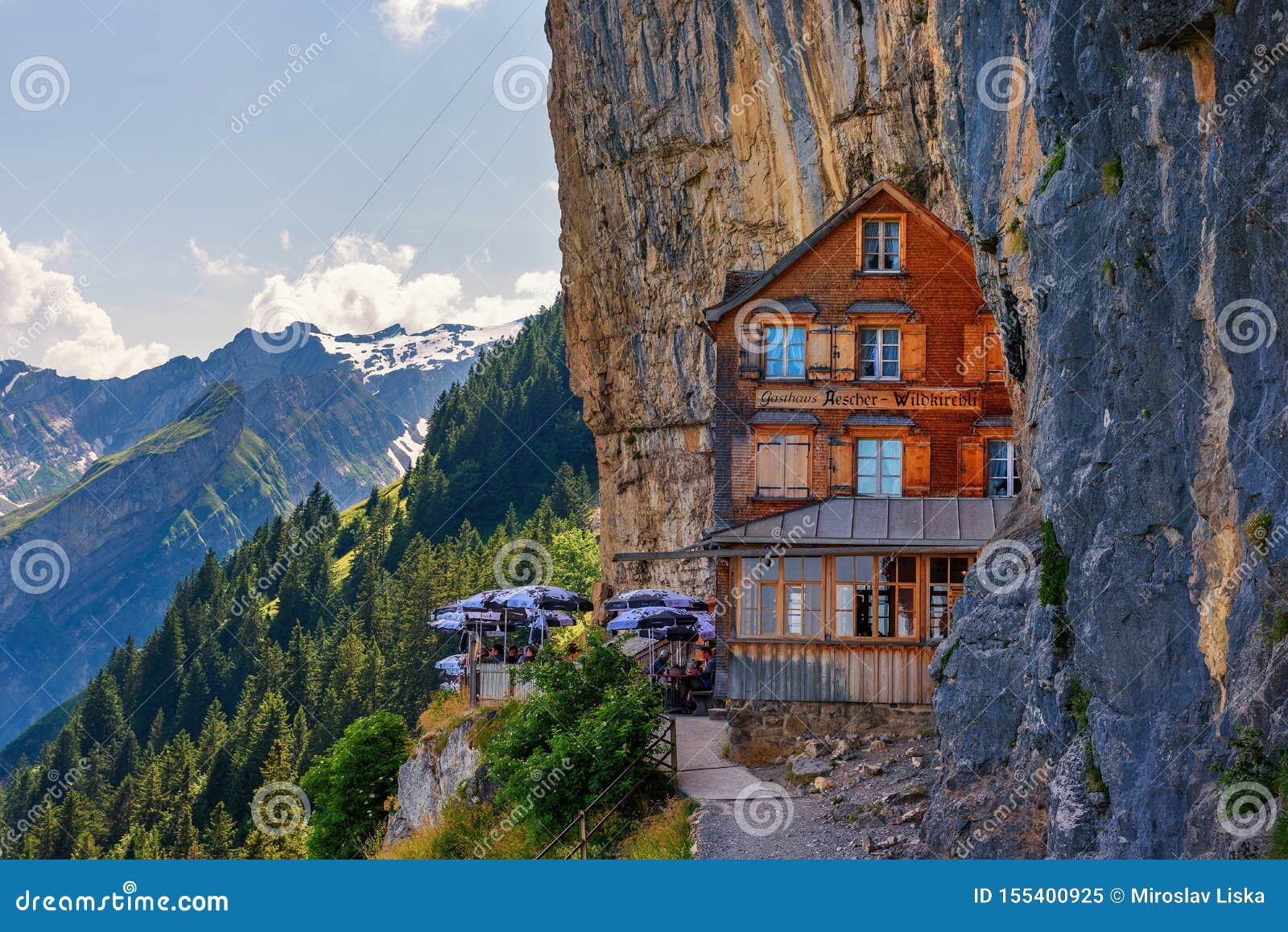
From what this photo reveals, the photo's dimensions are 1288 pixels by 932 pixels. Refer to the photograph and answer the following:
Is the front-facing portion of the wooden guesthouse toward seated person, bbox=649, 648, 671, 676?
no

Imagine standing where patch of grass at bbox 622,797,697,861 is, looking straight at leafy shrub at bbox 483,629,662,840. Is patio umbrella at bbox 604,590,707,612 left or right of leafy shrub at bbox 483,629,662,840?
right

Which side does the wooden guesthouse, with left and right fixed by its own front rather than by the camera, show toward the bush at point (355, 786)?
right

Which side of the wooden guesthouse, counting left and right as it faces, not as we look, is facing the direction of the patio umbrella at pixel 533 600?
right

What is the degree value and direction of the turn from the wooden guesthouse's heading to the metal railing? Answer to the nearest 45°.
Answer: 0° — it already faces it

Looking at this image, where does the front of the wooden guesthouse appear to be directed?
toward the camera

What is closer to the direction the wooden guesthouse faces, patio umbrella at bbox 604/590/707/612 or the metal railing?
the metal railing

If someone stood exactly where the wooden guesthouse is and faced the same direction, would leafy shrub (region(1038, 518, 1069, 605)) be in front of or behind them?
in front

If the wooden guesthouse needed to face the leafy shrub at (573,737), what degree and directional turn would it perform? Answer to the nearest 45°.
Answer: approximately 45° to its right

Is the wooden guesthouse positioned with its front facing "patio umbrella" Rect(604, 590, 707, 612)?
no
